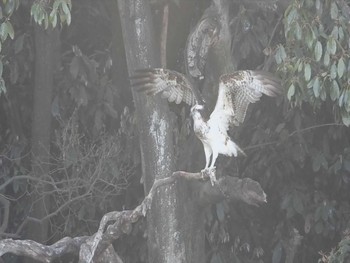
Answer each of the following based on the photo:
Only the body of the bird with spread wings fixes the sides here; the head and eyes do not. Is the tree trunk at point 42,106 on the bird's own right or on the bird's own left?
on the bird's own right

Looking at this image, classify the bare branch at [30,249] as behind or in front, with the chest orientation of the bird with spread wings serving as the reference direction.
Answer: in front

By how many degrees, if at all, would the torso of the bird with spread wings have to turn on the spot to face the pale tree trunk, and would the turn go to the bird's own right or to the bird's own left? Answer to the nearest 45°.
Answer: approximately 90° to the bird's own right

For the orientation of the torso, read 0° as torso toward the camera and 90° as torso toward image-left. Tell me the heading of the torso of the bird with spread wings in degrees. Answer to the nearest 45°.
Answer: approximately 45°
